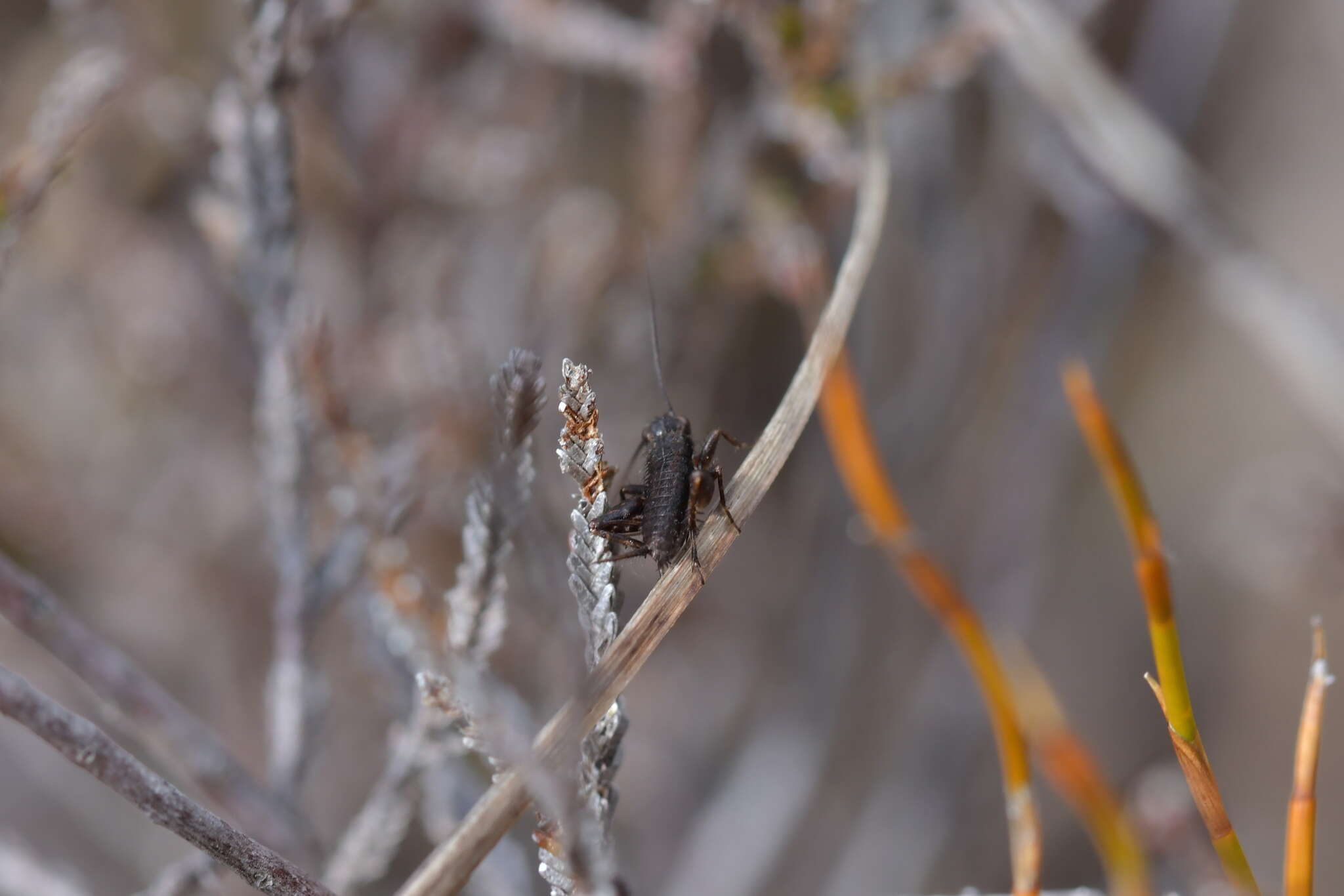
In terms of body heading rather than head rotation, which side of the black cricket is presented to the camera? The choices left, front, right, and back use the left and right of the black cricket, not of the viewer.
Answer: back
